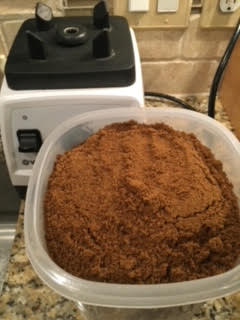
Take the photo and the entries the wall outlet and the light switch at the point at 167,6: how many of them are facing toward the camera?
2

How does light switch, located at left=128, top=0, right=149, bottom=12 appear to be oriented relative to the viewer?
toward the camera

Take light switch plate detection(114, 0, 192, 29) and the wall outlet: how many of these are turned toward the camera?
2

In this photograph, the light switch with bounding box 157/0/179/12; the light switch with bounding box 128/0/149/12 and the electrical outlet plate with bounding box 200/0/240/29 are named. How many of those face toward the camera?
3
